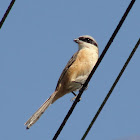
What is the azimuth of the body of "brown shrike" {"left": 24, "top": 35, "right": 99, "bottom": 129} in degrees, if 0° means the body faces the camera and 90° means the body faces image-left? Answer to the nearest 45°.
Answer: approximately 315°
